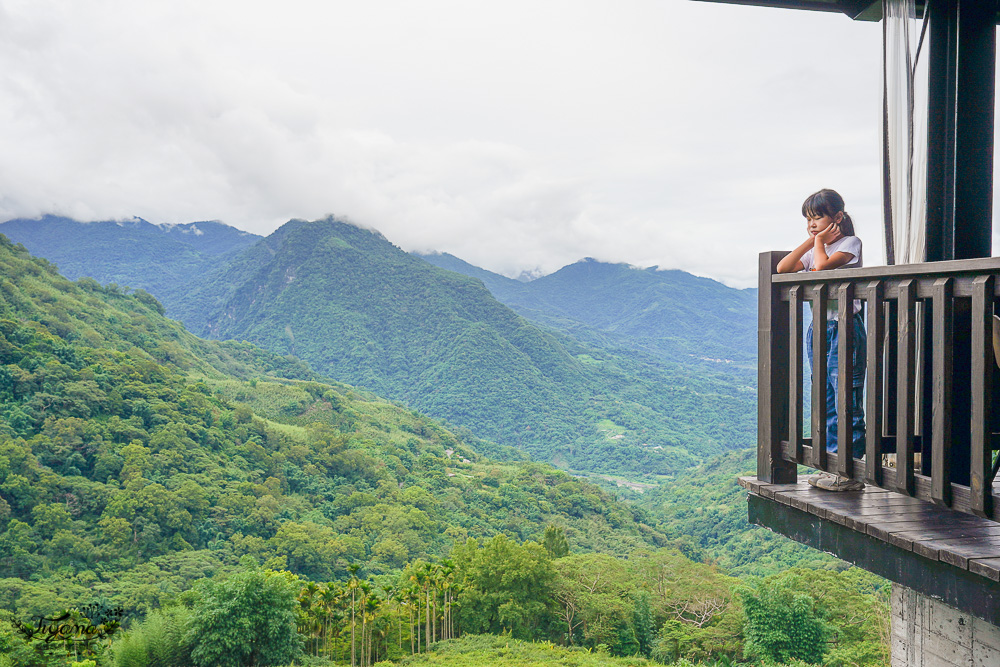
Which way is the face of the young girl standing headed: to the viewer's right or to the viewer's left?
to the viewer's left

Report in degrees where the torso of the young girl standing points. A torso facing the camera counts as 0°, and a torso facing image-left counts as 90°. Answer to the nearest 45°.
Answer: approximately 45°
